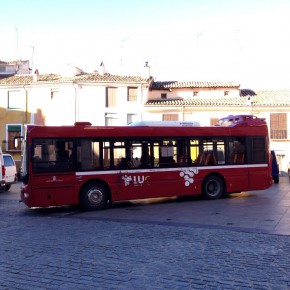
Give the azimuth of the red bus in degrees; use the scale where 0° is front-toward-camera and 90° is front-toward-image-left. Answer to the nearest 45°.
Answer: approximately 90°

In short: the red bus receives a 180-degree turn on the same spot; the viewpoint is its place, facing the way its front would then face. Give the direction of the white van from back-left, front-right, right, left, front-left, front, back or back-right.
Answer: back-left
